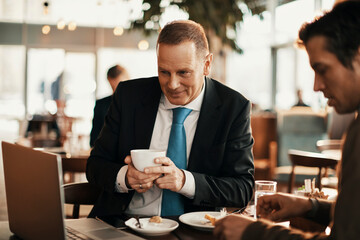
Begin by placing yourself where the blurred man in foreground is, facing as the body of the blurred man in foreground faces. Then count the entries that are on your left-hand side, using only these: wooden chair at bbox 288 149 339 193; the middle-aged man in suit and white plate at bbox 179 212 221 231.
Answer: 0

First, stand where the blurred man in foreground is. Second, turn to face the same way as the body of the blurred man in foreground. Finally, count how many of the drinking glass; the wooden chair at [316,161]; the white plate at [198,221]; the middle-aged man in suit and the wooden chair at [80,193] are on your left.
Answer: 0

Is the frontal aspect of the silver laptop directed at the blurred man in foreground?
no

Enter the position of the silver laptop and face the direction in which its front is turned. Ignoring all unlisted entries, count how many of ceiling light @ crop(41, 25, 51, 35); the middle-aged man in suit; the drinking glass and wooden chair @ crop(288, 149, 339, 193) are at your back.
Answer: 0

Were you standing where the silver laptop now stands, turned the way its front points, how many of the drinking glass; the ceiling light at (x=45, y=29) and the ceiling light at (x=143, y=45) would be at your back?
0

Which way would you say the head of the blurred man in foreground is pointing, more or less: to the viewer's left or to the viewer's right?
to the viewer's left

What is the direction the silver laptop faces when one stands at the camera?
facing away from the viewer and to the right of the viewer

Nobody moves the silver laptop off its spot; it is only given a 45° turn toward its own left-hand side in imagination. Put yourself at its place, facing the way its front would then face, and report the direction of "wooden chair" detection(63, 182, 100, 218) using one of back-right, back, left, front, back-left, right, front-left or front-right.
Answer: front

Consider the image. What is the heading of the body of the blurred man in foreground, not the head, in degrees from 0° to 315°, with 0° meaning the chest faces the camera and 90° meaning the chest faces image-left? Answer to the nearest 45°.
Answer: approximately 90°

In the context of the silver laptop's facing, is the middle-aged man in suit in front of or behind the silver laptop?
in front

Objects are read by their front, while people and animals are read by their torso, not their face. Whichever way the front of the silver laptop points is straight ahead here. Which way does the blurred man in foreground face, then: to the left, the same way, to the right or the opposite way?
to the left

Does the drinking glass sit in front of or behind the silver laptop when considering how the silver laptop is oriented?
in front

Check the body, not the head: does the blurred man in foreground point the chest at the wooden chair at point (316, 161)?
no

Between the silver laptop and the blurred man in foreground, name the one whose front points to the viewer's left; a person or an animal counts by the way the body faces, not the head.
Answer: the blurred man in foreground

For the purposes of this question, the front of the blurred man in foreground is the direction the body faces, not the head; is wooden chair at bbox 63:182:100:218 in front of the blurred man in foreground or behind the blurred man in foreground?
in front

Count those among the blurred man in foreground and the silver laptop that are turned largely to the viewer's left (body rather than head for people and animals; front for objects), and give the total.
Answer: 1
